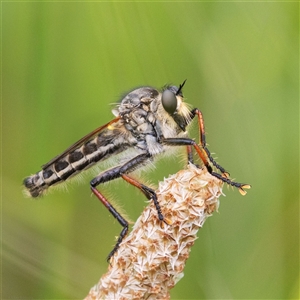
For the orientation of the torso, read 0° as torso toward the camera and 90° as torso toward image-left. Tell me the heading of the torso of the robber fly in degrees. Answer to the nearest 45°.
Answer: approximately 270°
